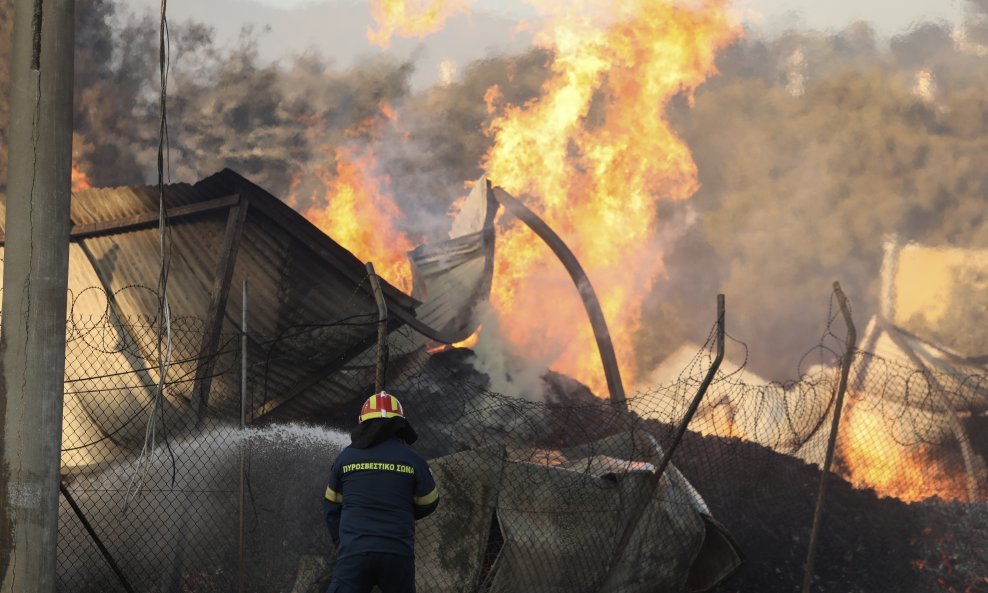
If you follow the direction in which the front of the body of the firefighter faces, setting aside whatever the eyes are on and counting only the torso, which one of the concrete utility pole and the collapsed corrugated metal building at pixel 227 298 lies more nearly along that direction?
the collapsed corrugated metal building

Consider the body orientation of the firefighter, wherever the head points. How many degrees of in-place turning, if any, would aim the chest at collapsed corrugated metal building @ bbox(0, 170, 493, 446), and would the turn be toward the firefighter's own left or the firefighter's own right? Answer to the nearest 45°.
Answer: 0° — they already face it

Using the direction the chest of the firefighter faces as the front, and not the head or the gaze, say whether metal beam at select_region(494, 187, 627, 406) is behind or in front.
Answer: in front

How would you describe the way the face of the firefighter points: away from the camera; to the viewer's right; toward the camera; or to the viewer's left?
away from the camera

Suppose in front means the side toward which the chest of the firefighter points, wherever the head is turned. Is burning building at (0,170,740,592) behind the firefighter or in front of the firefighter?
in front

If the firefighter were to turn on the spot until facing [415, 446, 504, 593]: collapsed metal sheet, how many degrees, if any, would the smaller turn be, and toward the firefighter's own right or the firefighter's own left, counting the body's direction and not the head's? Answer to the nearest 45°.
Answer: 0° — they already face it

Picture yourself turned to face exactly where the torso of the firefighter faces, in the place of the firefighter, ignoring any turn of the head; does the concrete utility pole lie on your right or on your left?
on your left

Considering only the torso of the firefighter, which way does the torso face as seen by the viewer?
away from the camera

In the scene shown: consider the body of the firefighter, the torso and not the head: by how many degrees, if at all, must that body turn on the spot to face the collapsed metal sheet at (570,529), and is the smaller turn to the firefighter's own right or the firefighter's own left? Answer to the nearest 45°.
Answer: approximately 45° to the firefighter's own right
